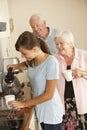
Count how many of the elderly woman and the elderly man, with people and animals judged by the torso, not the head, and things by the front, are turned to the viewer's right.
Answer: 0

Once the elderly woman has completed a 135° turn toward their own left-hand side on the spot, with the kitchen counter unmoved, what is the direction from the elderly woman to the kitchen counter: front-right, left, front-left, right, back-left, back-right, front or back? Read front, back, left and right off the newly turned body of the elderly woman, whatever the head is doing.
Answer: back-right

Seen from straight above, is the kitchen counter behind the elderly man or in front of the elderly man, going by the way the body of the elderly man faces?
in front

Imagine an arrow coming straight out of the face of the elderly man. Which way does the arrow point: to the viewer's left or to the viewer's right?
to the viewer's left

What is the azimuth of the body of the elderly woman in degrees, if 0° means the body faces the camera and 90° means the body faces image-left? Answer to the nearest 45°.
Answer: approximately 45°

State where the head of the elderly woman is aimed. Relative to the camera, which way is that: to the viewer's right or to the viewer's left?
to the viewer's left

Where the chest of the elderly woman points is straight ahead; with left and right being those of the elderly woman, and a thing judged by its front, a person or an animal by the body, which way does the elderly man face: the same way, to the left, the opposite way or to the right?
the same way

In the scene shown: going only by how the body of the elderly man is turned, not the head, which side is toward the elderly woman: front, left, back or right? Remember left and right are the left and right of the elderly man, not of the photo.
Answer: left

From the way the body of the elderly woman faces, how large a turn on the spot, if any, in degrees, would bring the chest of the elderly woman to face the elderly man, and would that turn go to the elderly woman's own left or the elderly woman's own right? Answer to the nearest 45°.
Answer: approximately 90° to the elderly woman's own right
